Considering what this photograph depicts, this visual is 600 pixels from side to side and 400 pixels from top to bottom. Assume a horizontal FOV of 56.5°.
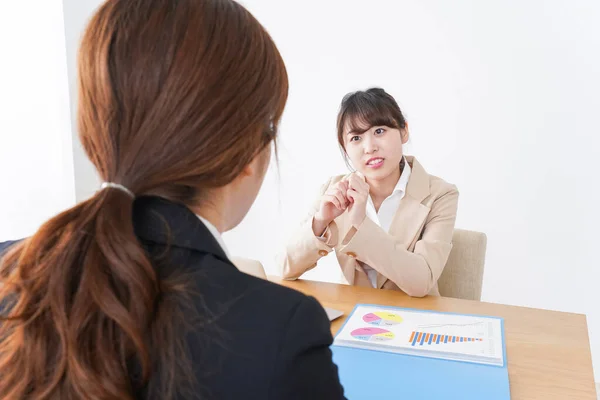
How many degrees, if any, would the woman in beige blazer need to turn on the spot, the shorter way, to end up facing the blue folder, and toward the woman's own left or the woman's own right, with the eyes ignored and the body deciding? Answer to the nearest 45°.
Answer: approximately 45° to the woman's own left

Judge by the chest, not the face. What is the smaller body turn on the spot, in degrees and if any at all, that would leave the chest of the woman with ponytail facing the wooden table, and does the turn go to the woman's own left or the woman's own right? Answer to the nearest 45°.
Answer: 0° — they already face it

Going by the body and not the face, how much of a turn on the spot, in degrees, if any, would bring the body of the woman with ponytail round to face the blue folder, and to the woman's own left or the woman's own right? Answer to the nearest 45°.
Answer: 0° — they already face it

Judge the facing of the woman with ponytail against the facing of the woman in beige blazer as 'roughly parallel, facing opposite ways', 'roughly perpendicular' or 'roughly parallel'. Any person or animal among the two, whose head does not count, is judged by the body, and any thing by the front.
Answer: roughly parallel, facing opposite ways

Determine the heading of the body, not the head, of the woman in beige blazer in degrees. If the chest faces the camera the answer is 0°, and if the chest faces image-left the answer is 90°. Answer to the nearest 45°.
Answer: approximately 45°

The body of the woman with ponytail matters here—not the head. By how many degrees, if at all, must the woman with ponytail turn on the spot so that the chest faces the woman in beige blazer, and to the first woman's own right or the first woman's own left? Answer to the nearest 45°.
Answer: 0° — they already face them

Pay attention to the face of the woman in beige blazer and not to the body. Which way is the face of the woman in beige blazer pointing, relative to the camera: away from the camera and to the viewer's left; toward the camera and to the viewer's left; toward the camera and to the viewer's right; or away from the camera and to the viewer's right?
toward the camera and to the viewer's left

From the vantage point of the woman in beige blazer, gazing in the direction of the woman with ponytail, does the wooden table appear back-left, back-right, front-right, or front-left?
front-left

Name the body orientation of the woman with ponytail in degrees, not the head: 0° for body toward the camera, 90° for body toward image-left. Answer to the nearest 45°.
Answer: approximately 225°

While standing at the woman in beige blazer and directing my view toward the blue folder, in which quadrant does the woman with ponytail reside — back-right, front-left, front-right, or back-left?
front-right

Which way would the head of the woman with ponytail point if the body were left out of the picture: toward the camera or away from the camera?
away from the camera
